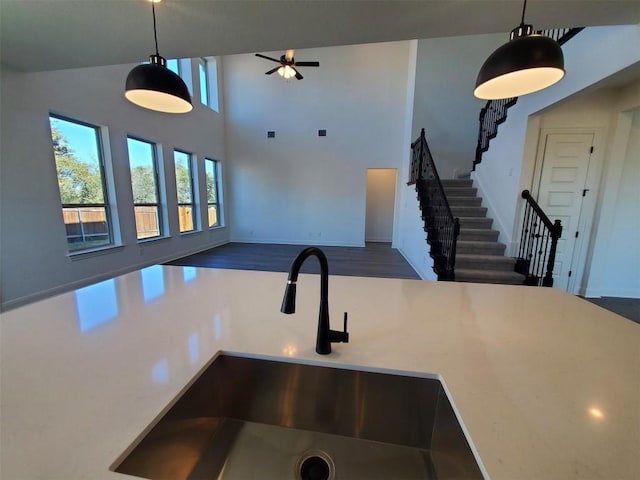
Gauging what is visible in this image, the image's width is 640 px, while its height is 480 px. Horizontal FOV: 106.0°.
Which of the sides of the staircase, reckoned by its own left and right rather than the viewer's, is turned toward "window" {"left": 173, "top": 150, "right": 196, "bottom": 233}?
right

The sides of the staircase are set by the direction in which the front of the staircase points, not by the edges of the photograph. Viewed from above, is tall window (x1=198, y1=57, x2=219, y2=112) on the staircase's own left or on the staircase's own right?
on the staircase's own right

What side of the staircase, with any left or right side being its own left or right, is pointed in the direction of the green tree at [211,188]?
right

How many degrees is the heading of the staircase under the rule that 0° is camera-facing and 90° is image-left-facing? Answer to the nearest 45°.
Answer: approximately 0°

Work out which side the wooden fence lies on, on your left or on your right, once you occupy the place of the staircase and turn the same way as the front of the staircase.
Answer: on your right

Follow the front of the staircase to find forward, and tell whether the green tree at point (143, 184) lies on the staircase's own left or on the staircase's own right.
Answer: on the staircase's own right

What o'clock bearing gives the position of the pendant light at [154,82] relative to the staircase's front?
The pendant light is roughly at 1 o'clock from the staircase.
